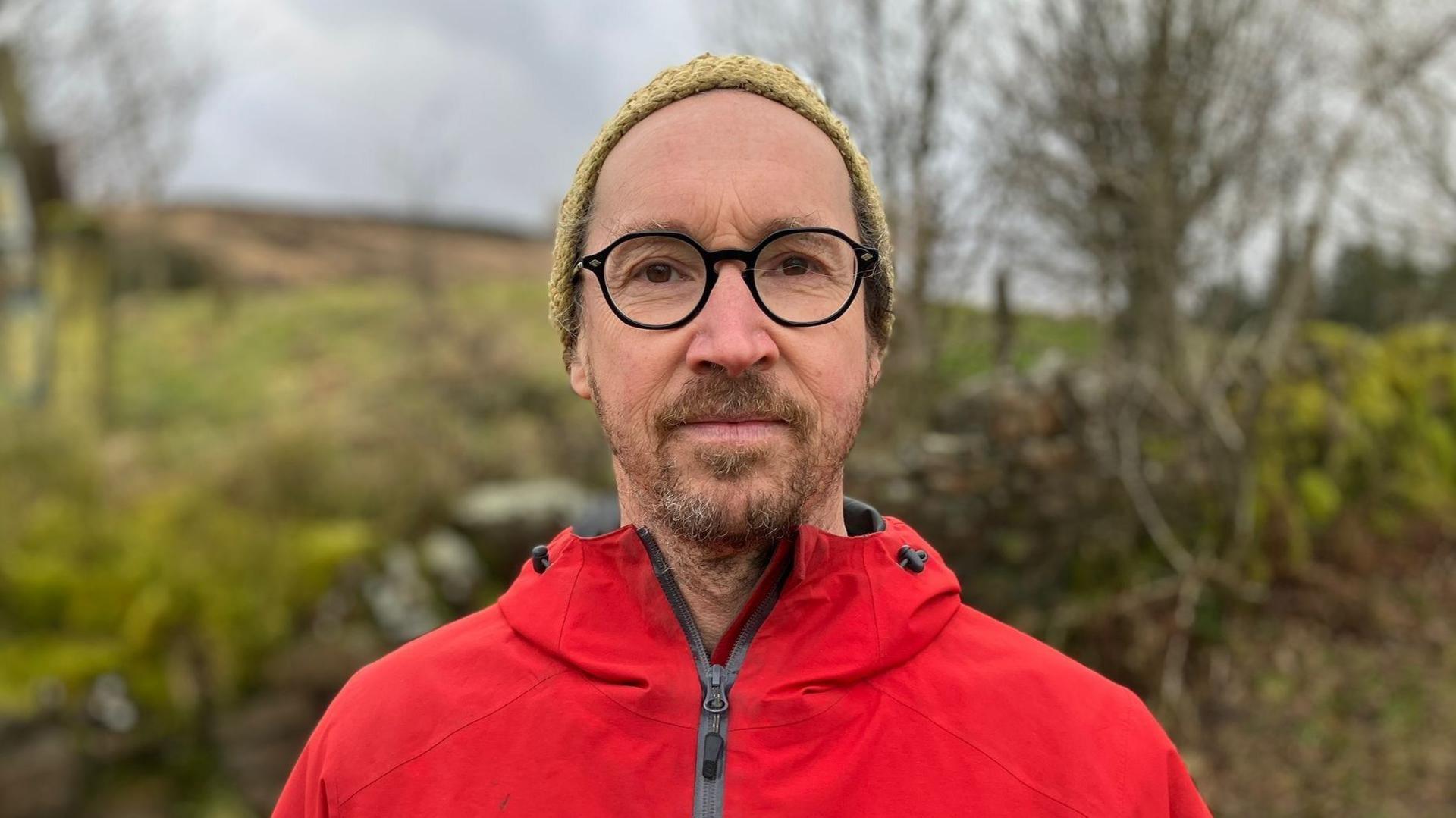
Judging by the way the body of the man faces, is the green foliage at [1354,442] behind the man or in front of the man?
behind

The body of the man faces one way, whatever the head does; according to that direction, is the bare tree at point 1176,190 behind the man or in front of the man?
behind
